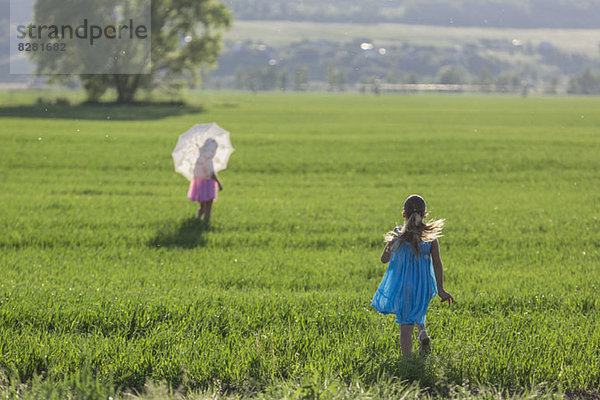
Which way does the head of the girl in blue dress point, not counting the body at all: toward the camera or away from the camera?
away from the camera

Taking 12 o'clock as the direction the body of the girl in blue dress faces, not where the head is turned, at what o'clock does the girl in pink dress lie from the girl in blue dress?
The girl in pink dress is roughly at 11 o'clock from the girl in blue dress.

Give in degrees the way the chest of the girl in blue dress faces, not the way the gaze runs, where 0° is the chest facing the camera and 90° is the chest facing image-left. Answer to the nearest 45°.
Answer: approximately 180°
